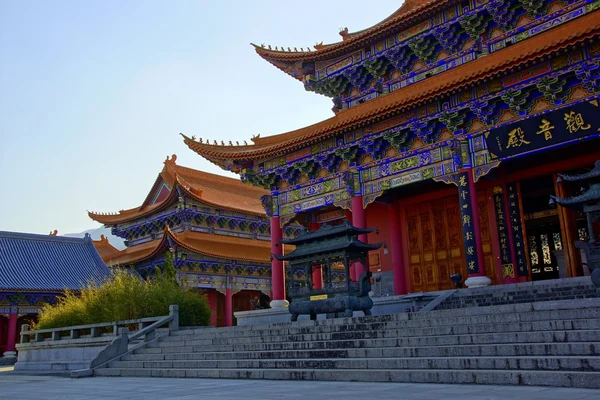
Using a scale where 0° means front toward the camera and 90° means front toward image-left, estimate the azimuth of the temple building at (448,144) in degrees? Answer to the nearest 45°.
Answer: approximately 45°

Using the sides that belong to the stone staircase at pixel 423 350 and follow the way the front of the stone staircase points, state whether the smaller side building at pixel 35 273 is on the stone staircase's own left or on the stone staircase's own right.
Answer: on the stone staircase's own right

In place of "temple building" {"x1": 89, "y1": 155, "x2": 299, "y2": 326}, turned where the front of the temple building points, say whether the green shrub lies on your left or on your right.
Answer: on your right

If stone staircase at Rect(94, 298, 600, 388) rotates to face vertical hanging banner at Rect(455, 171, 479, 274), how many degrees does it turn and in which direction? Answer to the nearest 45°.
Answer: approximately 135° to its right

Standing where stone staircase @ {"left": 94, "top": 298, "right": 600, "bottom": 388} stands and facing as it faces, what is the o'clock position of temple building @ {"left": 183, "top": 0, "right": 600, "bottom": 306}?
The temple building is roughly at 5 o'clock from the stone staircase.

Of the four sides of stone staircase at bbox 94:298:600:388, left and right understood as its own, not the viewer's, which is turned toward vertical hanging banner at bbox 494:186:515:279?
back

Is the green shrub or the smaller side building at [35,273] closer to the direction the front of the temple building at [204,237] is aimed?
the green shrub

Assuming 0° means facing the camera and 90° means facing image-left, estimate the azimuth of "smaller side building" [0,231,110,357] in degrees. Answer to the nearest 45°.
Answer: approximately 315°
